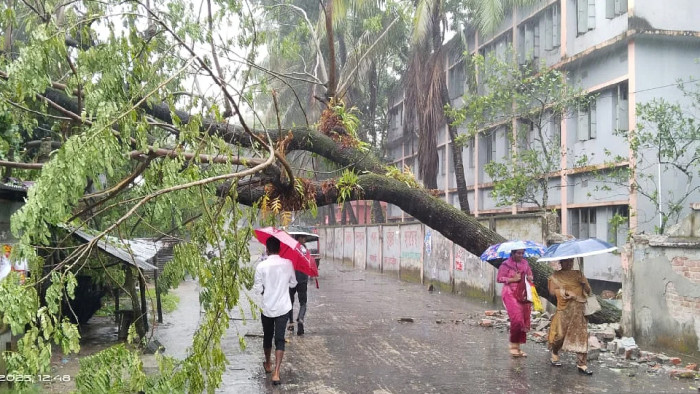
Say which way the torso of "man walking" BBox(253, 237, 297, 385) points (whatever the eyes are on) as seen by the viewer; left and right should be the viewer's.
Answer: facing away from the viewer

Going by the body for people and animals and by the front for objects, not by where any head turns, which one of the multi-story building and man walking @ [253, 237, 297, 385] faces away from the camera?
the man walking

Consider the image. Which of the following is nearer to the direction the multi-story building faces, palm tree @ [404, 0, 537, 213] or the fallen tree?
the fallen tree

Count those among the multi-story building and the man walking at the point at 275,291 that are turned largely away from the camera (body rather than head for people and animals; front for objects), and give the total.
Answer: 1

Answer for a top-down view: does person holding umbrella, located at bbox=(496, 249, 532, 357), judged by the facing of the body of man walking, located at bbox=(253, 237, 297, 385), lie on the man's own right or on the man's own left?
on the man's own right

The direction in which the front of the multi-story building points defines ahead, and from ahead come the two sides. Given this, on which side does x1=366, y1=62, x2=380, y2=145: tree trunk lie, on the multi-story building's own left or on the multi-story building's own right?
on the multi-story building's own right

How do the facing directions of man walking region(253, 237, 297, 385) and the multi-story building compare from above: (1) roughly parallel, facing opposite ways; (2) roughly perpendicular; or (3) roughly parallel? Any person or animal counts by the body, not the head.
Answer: roughly perpendicular

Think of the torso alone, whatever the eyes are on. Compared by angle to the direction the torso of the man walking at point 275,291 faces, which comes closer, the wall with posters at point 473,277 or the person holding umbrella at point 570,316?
the wall with posters

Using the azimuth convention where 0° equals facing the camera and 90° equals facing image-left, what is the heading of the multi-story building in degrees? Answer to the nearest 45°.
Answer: approximately 45°
